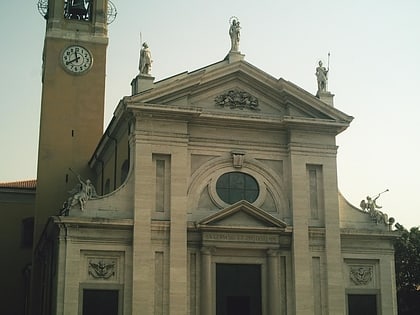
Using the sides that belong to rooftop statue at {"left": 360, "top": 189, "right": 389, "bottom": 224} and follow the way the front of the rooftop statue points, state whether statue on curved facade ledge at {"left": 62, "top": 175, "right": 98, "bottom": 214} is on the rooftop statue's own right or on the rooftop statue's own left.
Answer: on the rooftop statue's own right

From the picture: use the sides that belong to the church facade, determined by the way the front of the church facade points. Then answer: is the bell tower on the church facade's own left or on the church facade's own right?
on the church facade's own right

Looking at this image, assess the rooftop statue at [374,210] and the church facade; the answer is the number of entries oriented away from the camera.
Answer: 0

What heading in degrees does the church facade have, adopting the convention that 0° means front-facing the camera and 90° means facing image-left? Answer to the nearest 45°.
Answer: approximately 0°

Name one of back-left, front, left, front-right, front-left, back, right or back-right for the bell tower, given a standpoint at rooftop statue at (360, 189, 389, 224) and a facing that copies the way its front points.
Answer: back-right

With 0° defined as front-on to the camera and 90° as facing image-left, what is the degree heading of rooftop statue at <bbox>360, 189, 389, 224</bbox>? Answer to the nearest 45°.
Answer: approximately 315°
